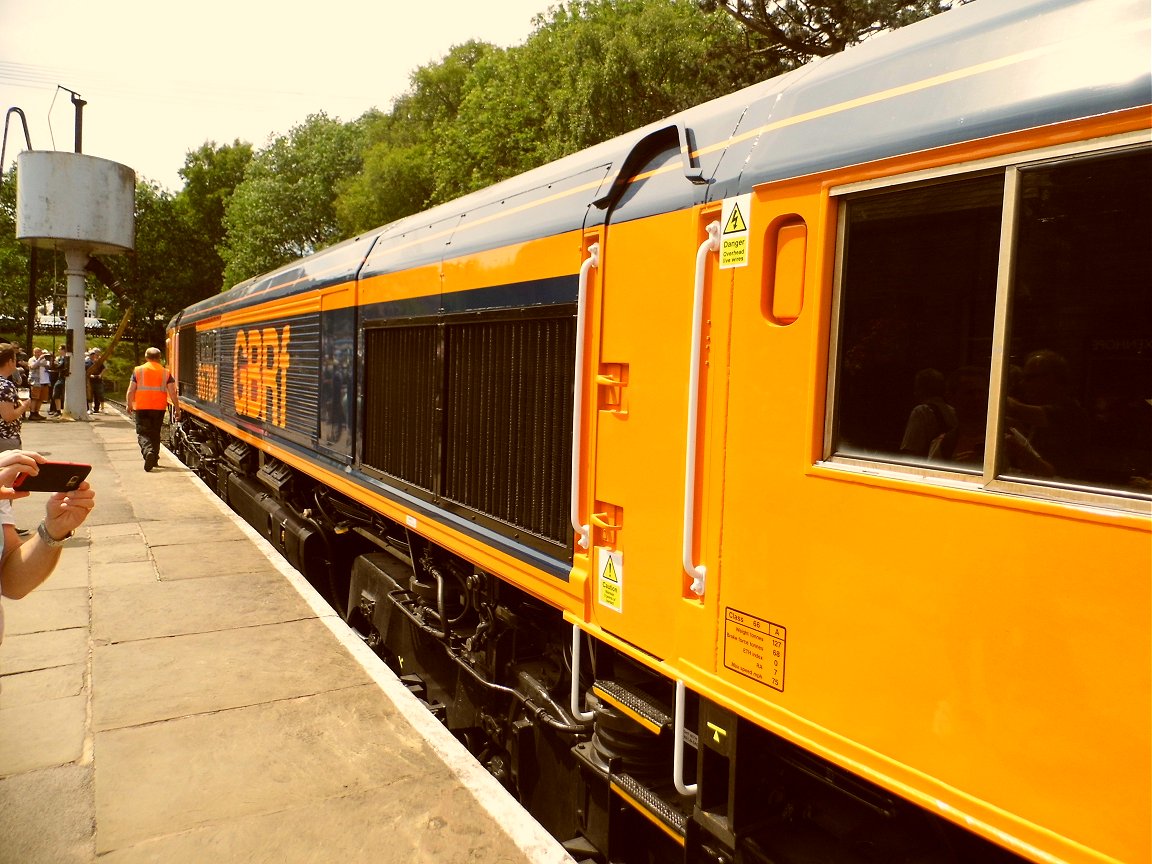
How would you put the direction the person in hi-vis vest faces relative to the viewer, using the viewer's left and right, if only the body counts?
facing away from the viewer

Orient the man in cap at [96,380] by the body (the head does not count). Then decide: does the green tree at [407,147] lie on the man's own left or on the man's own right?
on the man's own left

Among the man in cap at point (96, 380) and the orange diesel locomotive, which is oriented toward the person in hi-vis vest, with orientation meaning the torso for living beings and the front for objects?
the man in cap

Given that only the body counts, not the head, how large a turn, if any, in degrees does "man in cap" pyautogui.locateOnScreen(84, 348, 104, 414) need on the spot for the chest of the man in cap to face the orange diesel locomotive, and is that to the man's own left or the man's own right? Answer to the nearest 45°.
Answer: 0° — they already face it

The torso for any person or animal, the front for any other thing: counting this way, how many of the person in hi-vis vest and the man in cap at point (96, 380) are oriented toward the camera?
1

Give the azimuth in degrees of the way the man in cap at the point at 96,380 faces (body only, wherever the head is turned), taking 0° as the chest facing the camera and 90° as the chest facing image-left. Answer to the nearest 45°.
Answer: approximately 0°
